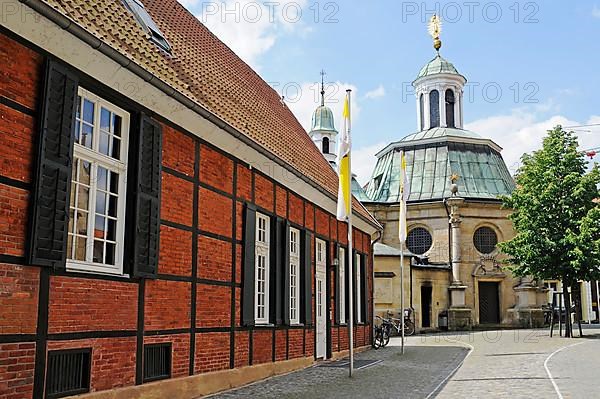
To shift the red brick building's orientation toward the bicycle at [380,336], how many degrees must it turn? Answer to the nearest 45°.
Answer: approximately 90° to its left

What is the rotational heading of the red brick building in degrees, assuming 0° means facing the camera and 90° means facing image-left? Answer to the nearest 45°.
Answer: approximately 315°

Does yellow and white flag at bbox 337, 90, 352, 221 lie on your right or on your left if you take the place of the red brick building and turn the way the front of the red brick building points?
on your left

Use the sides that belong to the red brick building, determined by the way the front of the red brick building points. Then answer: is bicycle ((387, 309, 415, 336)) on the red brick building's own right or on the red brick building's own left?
on the red brick building's own left

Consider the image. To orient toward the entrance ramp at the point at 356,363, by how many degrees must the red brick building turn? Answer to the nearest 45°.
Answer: approximately 90° to its left

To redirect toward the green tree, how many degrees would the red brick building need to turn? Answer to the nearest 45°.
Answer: approximately 90° to its left
